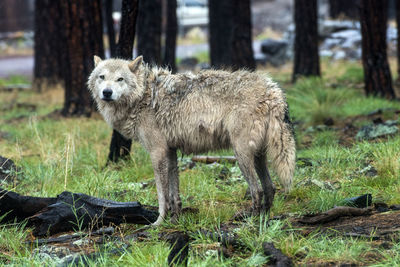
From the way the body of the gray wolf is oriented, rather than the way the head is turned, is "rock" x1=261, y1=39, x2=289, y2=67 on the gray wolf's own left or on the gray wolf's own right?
on the gray wolf's own right

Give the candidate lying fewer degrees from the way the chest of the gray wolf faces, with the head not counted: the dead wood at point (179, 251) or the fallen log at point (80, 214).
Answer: the fallen log

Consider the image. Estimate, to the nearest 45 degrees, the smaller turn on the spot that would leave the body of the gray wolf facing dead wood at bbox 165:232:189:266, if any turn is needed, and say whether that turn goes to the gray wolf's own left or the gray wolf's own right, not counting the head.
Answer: approximately 90° to the gray wolf's own left

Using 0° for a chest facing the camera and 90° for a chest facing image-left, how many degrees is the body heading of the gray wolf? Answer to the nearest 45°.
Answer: approximately 90°

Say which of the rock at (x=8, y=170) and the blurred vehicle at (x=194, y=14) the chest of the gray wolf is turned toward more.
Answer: the rock

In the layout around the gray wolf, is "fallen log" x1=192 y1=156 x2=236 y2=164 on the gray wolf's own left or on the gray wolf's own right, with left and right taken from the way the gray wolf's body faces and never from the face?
on the gray wolf's own right

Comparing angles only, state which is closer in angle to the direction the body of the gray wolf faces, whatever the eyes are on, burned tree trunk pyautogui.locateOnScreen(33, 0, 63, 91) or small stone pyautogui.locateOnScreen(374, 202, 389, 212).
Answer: the burned tree trunk

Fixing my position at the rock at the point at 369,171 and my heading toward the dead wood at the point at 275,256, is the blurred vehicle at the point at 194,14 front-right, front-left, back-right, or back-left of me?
back-right

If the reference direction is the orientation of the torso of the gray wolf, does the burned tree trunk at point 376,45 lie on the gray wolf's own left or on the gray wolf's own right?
on the gray wolf's own right

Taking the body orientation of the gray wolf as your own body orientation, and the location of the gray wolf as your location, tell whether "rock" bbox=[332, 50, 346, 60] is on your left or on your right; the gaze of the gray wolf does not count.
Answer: on your right

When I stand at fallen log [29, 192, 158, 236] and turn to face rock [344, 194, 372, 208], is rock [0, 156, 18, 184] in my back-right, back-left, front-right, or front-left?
back-left

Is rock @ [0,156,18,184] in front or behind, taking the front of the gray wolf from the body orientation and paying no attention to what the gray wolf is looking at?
in front

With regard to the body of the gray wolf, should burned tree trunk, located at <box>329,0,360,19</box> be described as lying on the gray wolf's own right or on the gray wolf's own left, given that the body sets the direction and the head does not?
on the gray wolf's own right

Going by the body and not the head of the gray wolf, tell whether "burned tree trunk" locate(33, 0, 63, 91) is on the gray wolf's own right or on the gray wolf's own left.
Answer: on the gray wolf's own right
